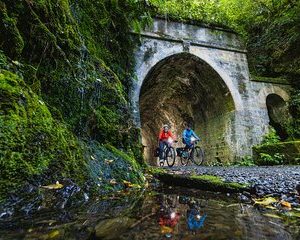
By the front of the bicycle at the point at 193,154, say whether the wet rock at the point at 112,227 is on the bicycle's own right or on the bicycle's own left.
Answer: on the bicycle's own right

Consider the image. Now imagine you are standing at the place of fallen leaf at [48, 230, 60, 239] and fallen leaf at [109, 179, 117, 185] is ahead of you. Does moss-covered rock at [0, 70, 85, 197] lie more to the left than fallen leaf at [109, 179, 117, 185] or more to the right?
left

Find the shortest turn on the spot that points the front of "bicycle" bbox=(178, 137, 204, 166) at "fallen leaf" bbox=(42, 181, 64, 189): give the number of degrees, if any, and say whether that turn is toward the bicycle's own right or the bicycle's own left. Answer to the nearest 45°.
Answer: approximately 45° to the bicycle's own right

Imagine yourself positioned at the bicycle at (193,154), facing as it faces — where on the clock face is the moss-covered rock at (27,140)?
The moss-covered rock is roughly at 2 o'clock from the bicycle.
